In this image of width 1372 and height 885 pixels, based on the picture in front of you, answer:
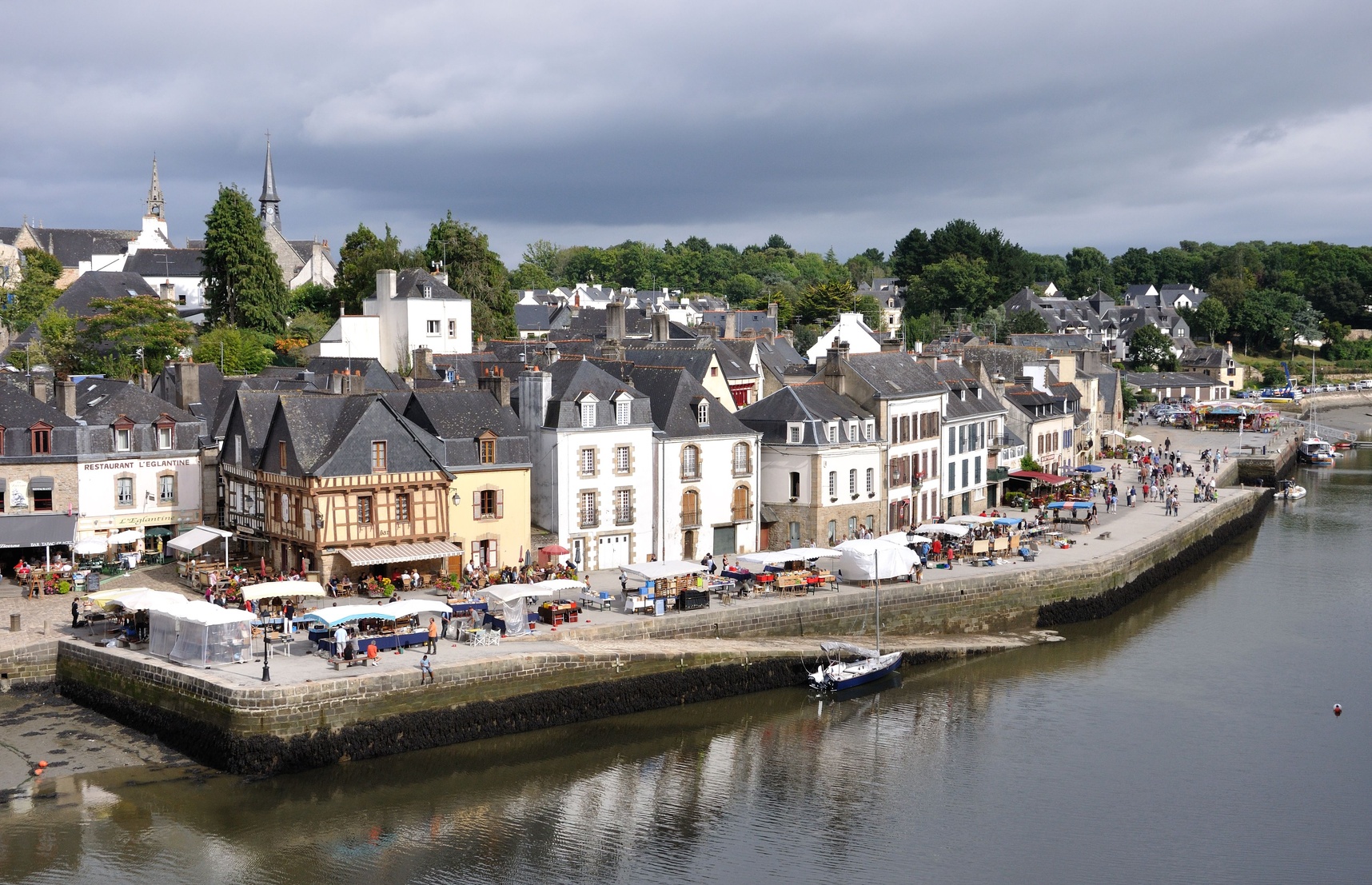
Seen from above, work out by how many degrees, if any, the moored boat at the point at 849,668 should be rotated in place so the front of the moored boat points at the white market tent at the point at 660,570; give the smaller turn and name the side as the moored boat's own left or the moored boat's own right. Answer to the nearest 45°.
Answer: approximately 135° to the moored boat's own left

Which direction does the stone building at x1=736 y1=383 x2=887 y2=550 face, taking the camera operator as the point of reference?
facing the viewer and to the right of the viewer

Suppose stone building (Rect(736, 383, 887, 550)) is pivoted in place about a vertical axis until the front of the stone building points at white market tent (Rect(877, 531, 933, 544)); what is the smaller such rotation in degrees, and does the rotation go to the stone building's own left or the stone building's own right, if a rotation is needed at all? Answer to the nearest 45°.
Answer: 0° — it already faces it

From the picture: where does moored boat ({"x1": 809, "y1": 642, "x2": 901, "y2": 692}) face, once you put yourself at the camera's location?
facing away from the viewer and to the right of the viewer

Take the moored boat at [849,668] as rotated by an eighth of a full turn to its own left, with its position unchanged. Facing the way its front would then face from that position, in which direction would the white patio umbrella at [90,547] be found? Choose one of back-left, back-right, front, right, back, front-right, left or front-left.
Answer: left

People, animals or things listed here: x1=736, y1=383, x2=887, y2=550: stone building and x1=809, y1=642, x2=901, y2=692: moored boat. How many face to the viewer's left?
0

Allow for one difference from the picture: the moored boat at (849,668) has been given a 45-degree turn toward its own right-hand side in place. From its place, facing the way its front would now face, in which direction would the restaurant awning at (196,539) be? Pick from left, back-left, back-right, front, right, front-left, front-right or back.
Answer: back

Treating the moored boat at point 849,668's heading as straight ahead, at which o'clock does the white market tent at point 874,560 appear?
The white market tent is roughly at 11 o'clock from the moored boat.

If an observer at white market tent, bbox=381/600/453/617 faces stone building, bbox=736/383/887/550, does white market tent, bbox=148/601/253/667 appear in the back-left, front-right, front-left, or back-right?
back-left

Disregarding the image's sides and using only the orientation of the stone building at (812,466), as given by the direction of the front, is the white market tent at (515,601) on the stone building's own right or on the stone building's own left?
on the stone building's own right

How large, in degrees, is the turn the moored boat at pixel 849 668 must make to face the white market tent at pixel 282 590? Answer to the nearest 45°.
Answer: approximately 135° to its left

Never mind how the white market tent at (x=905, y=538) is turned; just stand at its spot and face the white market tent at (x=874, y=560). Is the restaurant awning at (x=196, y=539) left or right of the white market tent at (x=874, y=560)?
right

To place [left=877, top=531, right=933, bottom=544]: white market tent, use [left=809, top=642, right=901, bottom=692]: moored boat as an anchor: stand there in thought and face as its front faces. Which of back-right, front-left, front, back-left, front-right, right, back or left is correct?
front-left

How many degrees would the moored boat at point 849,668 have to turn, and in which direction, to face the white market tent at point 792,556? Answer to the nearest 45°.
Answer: approximately 90° to its left

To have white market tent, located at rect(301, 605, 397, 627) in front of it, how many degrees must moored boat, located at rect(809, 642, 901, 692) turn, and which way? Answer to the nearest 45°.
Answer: approximately 180°

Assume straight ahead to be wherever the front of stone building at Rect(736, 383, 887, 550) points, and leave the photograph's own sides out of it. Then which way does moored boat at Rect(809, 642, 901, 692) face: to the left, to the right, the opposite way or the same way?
to the left

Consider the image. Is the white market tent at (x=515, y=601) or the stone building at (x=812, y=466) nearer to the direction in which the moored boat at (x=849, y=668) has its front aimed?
the stone building

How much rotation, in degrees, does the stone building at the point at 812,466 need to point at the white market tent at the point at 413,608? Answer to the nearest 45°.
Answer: approximately 90° to its right

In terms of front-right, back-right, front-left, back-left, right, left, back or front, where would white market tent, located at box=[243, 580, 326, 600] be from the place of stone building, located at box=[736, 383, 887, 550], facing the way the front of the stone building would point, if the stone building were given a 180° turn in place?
left
